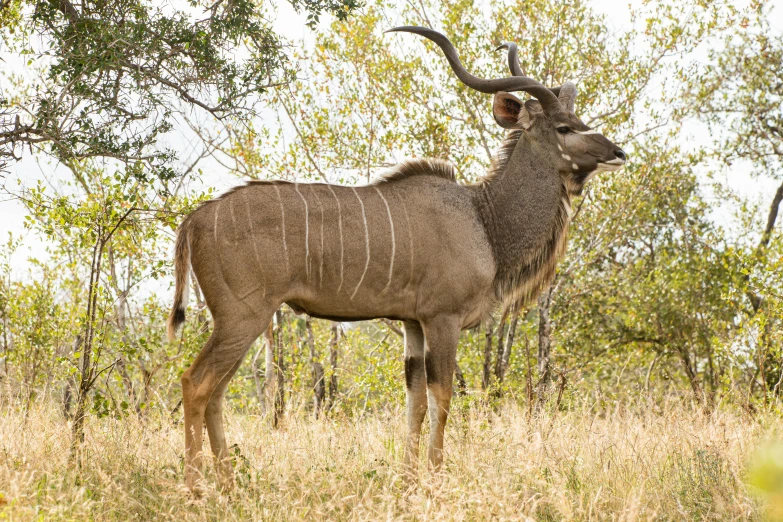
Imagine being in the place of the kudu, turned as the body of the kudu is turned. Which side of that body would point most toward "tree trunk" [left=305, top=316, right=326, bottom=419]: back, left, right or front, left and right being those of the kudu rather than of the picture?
left

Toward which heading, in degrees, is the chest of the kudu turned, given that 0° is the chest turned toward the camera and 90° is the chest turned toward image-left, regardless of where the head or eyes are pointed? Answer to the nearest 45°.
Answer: approximately 270°

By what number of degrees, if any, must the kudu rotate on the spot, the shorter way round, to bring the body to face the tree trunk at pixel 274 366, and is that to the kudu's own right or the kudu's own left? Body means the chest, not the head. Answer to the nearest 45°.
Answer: approximately 90° to the kudu's own left

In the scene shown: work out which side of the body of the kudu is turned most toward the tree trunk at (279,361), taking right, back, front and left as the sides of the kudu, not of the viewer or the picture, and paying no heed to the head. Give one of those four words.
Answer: left
